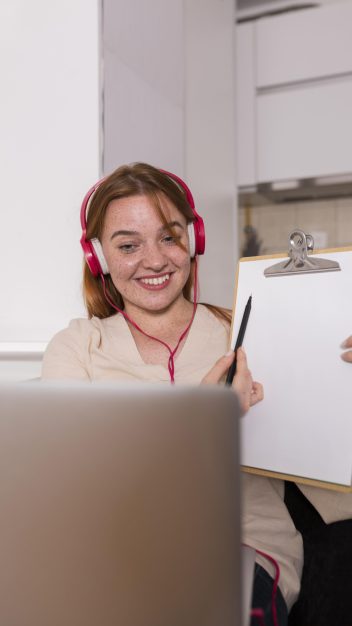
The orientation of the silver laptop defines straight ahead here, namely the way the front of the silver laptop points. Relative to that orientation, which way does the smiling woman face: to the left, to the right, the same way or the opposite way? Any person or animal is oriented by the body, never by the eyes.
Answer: the opposite way

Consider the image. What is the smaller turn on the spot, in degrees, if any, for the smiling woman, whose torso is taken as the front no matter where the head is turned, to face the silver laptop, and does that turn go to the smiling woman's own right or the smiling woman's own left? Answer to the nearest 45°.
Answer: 0° — they already face it

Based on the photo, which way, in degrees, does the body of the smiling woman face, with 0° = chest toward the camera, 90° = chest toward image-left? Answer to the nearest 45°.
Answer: approximately 0°

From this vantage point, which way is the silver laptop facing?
away from the camera

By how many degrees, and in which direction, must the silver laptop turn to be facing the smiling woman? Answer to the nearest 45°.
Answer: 0° — it already faces them

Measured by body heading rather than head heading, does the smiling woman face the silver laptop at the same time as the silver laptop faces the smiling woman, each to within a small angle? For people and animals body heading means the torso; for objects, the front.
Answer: yes

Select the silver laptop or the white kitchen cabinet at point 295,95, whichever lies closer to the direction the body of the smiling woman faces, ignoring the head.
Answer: the silver laptop

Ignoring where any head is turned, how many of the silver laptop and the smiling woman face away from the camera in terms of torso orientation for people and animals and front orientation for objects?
1
